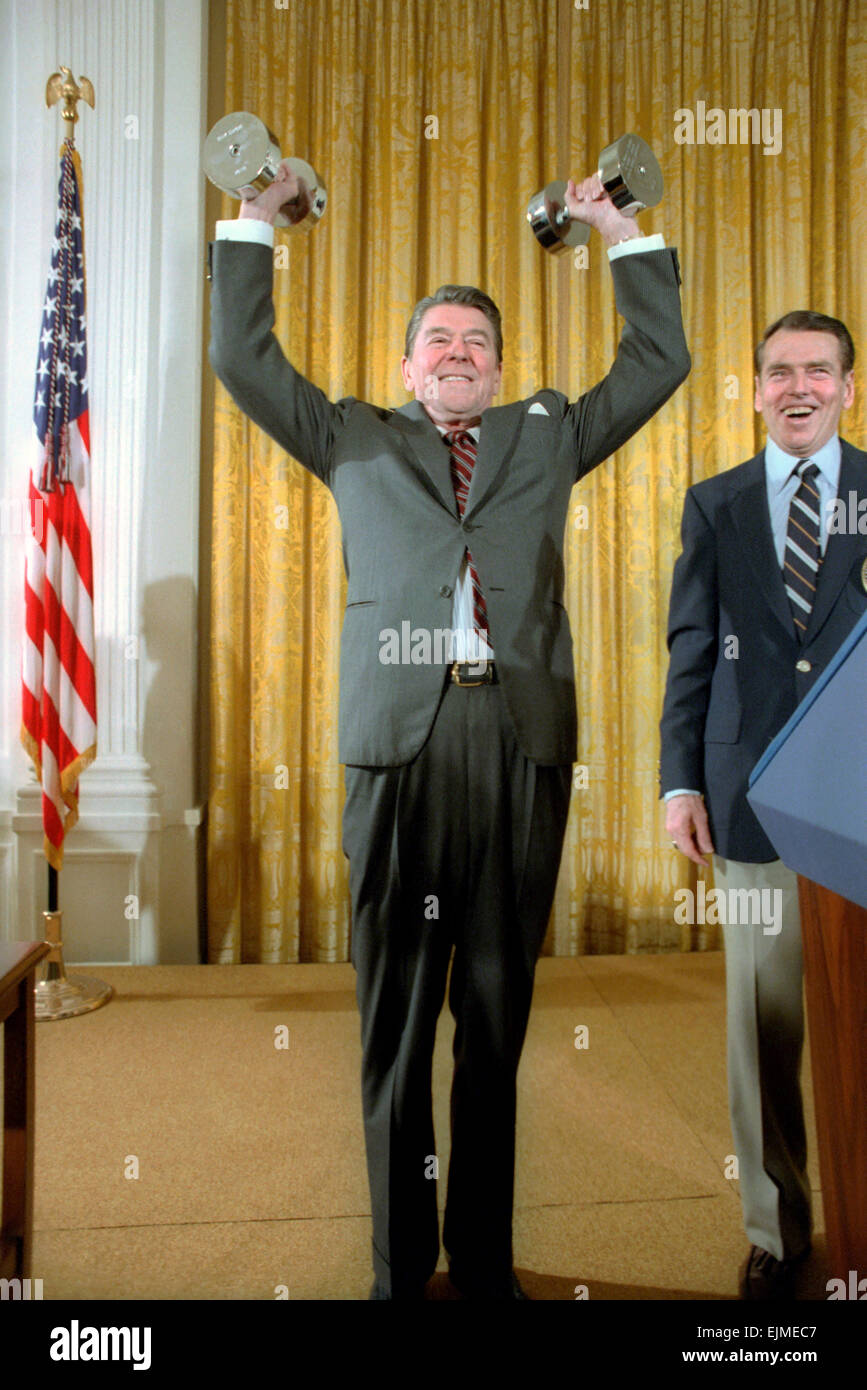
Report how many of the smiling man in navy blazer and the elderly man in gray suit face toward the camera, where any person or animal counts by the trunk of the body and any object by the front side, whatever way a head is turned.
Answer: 2
